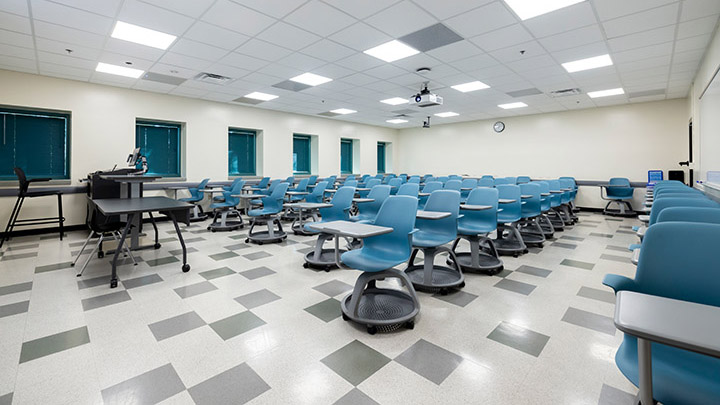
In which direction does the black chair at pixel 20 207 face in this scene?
to the viewer's right

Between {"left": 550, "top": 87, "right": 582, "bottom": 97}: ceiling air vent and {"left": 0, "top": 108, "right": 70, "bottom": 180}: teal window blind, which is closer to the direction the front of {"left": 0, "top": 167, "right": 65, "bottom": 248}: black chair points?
the ceiling air vent

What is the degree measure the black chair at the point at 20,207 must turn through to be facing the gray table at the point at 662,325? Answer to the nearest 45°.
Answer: approximately 90° to its right

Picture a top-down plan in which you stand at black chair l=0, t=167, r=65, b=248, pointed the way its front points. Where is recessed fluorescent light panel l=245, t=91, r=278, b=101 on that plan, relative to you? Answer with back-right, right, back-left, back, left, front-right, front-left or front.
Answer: front

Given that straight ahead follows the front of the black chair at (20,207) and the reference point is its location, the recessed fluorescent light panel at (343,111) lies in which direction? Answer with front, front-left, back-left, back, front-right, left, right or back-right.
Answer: front

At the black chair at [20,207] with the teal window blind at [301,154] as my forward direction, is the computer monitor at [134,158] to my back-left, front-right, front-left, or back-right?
front-right

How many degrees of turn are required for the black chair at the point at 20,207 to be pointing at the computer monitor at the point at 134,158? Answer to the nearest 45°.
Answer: approximately 45° to its right
